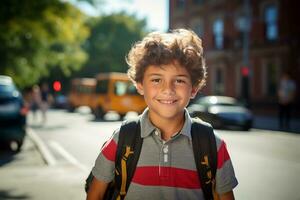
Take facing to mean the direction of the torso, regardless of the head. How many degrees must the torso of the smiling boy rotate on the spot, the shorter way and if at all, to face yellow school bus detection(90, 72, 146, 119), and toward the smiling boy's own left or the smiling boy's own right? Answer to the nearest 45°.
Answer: approximately 180°

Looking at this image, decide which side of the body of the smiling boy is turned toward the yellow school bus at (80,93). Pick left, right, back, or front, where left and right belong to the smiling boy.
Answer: back

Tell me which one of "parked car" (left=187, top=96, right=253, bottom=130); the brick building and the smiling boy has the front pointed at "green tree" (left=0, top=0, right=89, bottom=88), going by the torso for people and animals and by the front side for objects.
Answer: the brick building

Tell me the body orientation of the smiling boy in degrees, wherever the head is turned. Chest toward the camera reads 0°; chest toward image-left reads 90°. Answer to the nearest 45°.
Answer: approximately 0°

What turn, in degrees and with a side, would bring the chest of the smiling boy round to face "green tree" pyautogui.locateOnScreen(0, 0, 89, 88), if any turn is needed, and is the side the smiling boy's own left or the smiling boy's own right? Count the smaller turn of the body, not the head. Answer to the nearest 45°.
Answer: approximately 180°
